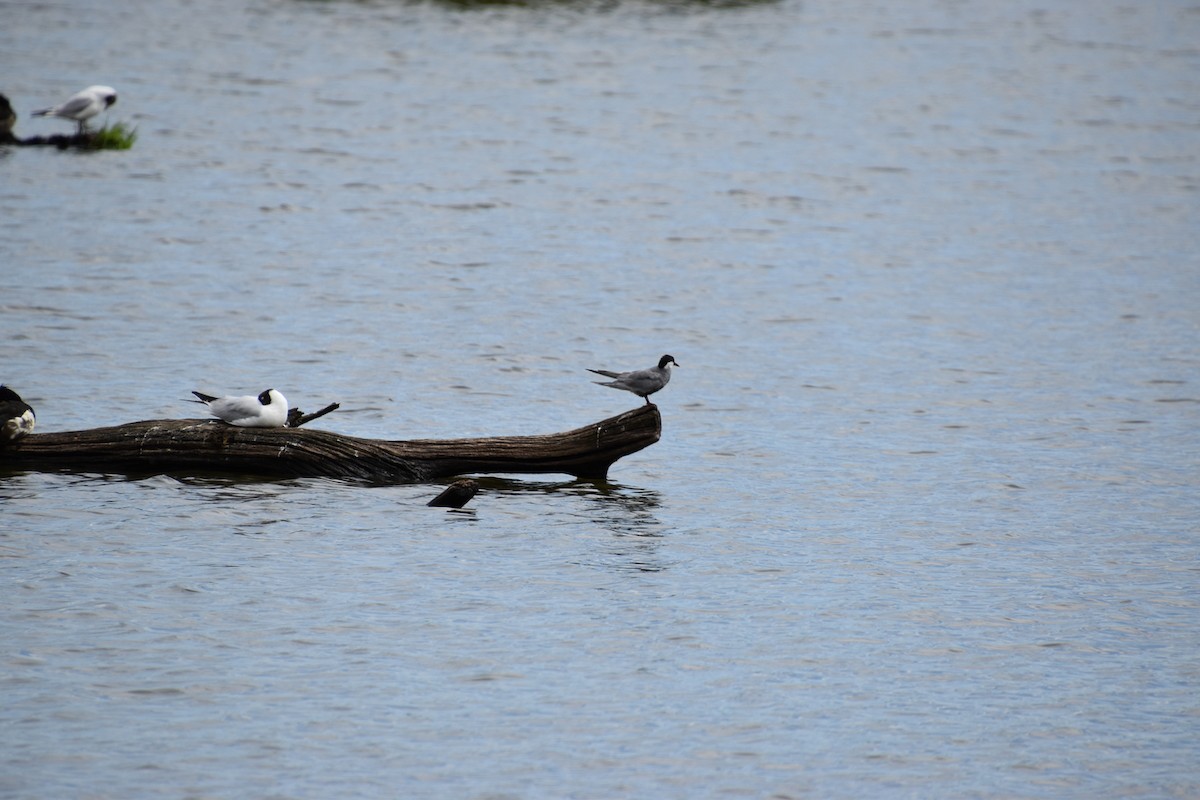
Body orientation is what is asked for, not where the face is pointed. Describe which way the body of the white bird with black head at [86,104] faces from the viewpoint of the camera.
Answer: to the viewer's right

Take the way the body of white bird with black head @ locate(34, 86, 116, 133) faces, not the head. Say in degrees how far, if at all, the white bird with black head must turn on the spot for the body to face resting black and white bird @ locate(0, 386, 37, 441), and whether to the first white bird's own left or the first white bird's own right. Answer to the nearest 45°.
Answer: approximately 90° to the first white bird's own right

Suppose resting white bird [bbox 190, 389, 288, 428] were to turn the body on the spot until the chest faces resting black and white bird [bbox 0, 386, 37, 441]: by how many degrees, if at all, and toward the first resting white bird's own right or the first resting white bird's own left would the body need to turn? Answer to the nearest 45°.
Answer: approximately 180°

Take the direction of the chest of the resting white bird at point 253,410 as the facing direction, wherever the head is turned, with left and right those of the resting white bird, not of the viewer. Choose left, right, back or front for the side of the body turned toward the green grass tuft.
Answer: left

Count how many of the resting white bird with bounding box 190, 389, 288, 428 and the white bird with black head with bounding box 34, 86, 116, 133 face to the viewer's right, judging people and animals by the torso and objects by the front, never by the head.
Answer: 2

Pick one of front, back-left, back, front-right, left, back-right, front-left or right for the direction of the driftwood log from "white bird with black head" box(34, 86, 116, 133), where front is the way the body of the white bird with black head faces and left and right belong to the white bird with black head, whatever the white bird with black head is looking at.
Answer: right

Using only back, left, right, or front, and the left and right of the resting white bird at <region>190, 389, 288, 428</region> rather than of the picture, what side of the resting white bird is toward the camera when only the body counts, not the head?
right

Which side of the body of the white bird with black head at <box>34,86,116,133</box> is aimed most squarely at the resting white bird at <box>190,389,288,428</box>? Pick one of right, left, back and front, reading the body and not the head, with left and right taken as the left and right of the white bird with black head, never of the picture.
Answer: right

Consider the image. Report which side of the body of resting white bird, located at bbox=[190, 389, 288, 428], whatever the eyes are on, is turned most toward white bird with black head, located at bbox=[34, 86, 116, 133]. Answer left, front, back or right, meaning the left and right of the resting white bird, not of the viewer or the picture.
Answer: left
